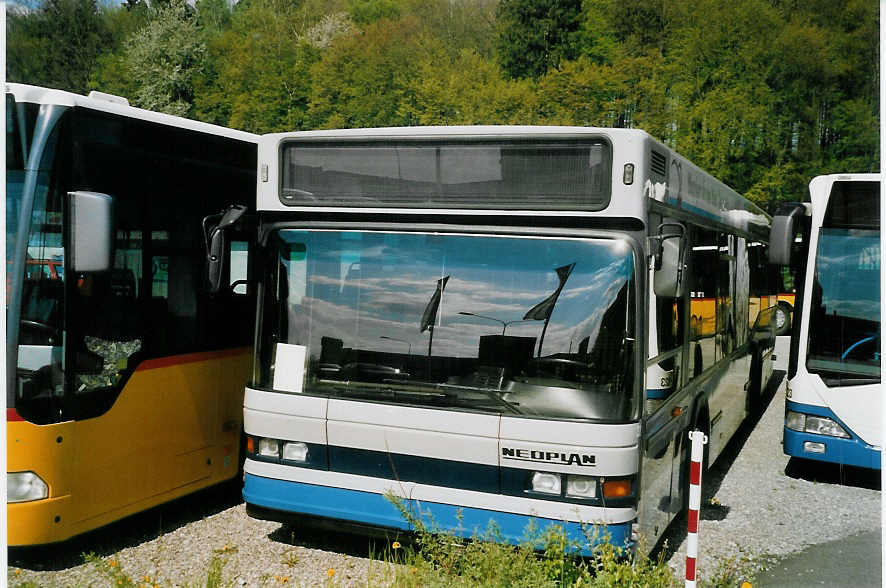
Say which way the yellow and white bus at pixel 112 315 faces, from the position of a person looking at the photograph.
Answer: facing the viewer and to the left of the viewer

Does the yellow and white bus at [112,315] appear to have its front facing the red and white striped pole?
no

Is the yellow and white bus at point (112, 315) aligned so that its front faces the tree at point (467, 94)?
no

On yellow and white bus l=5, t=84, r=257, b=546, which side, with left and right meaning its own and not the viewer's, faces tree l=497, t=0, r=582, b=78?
back

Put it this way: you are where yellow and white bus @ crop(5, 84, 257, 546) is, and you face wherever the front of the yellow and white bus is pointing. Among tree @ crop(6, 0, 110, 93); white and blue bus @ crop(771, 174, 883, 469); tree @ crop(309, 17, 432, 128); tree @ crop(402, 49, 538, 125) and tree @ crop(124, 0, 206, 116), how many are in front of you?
0

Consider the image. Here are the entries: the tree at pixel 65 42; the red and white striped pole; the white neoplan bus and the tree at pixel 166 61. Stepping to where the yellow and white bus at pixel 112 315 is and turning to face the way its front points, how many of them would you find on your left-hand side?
2

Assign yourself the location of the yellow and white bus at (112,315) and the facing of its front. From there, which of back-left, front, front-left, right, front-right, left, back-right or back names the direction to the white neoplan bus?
left

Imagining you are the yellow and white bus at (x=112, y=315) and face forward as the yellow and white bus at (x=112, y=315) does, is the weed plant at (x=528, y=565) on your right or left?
on your left

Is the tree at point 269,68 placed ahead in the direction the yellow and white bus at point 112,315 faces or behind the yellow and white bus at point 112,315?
behind

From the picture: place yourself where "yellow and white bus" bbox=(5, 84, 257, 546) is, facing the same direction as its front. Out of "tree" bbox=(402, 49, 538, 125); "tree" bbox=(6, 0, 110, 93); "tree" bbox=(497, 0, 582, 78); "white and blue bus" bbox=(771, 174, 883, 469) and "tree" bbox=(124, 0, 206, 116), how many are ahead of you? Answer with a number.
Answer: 0

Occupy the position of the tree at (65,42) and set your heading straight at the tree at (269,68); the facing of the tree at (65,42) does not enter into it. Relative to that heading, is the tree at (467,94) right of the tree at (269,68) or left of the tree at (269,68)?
right

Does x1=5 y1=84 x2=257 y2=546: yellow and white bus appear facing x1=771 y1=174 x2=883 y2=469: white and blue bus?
no

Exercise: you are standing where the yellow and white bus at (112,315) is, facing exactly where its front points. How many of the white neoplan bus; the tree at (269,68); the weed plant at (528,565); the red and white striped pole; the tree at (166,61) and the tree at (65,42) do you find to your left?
3
